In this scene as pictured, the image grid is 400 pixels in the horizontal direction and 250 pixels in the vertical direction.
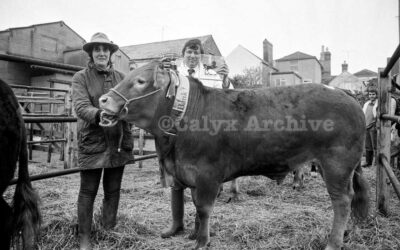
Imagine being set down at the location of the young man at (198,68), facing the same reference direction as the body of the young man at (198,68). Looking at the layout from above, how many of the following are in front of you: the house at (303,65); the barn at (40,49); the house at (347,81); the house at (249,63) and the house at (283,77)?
0

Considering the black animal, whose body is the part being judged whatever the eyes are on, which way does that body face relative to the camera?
to the viewer's left

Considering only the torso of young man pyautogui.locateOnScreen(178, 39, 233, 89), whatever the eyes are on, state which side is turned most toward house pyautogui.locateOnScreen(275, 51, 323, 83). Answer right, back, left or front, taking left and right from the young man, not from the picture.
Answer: back

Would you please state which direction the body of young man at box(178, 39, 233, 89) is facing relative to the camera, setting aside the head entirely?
toward the camera

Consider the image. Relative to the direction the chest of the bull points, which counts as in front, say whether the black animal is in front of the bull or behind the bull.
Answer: in front

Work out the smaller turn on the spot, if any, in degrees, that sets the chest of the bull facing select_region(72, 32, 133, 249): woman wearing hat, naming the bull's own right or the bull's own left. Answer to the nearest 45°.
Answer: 0° — it already faces them

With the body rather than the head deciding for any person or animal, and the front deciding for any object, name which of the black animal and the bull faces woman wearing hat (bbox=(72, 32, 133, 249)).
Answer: the bull

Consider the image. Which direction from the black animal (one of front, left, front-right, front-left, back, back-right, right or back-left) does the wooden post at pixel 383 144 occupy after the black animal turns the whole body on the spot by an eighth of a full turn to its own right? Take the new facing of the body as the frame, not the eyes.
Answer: back-right

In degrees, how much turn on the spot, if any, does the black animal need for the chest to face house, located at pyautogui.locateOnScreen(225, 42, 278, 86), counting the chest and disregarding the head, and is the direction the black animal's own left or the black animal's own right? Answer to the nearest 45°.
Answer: approximately 135° to the black animal's own right

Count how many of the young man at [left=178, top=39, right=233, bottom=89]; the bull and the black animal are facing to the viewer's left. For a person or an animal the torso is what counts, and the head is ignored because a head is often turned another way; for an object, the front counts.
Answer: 2

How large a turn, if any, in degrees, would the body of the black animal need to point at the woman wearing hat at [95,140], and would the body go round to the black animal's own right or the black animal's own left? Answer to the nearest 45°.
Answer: approximately 135° to the black animal's own right

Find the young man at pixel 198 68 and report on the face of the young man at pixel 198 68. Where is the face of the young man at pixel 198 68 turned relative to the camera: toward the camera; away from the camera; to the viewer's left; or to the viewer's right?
toward the camera

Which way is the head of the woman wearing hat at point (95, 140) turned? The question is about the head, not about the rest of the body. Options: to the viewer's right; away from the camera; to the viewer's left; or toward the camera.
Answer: toward the camera

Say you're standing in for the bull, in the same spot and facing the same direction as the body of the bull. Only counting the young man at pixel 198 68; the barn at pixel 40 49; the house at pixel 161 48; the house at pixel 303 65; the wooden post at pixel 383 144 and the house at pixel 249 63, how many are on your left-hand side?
0

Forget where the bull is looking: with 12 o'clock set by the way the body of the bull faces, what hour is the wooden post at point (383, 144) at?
The wooden post is roughly at 5 o'clock from the bull.

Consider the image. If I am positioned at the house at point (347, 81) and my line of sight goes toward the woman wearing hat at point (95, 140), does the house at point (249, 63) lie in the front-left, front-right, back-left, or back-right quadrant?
front-right

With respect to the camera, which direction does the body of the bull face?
to the viewer's left

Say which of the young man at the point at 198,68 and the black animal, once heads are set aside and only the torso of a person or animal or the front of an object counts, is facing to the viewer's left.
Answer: the black animal

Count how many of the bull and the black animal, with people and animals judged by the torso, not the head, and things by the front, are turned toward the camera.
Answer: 0
